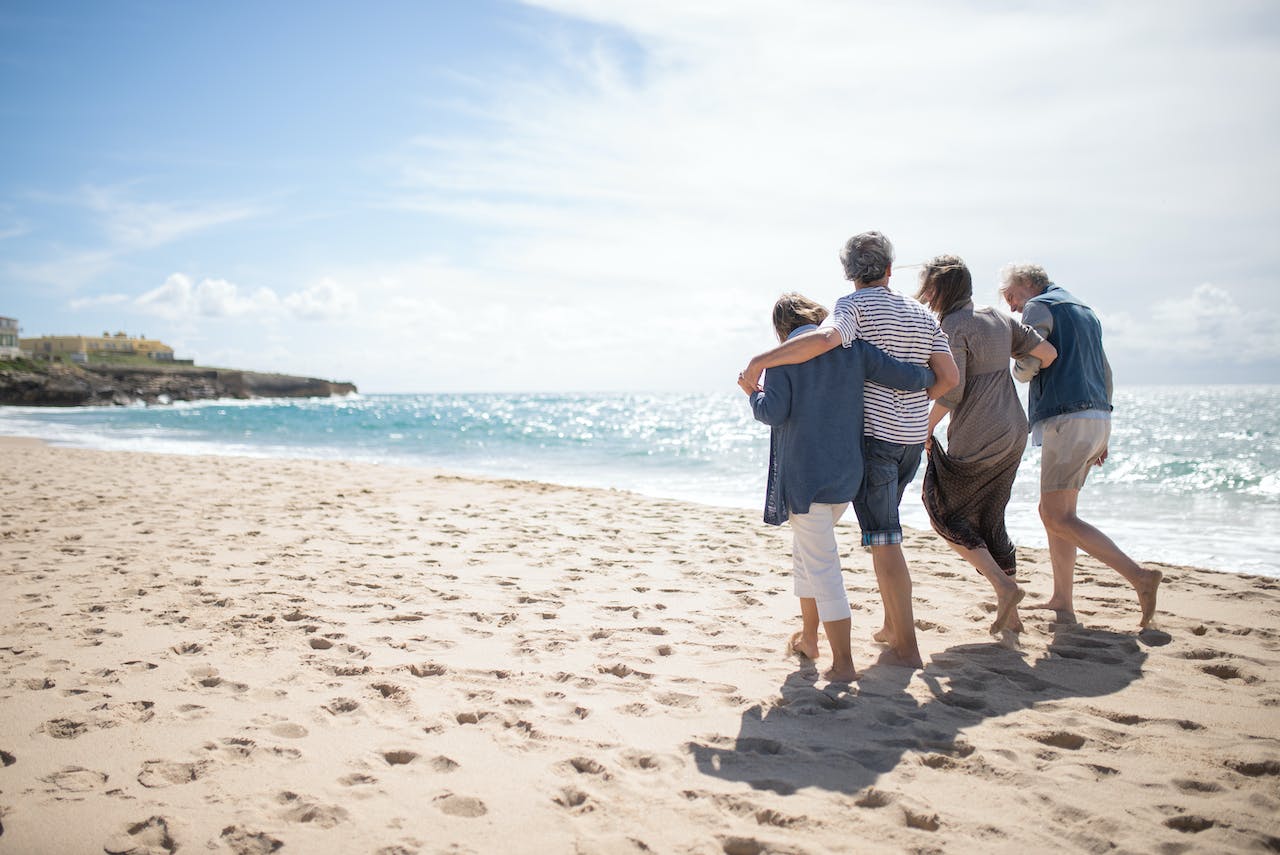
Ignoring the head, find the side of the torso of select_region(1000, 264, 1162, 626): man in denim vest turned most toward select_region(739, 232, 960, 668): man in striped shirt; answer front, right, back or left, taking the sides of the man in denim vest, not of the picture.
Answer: left

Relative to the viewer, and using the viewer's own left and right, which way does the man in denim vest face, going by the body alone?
facing away from the viewer and to the left of the viewer

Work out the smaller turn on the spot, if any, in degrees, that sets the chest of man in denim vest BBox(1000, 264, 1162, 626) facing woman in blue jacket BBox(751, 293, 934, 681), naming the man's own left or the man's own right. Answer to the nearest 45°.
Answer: approximately 90° to the man's own left

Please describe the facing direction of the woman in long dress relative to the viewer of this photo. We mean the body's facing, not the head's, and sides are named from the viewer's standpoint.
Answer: facing away from the viewer and to the left of the viewer

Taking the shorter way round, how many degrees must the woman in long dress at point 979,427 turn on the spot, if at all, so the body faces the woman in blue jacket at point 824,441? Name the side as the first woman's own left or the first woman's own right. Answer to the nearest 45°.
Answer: approximately 90° to the first woman's own left

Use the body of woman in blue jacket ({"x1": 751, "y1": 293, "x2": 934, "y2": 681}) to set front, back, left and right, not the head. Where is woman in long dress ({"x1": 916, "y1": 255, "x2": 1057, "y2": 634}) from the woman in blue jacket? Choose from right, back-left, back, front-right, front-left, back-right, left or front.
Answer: right

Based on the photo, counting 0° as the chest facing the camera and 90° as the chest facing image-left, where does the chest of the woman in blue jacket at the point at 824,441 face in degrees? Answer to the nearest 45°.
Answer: approximately 135°

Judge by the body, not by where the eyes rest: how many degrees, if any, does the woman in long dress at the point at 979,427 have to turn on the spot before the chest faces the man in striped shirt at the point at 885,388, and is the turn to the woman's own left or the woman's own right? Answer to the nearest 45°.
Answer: approximately 90° to the woman's own left

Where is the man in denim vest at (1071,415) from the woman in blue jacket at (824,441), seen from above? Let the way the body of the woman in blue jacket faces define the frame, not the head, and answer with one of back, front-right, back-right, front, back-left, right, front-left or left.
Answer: right

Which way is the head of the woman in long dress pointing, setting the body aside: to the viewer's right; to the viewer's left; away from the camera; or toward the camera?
away from the camera

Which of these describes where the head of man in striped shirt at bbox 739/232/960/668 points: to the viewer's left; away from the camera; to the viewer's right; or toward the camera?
away from the camera
